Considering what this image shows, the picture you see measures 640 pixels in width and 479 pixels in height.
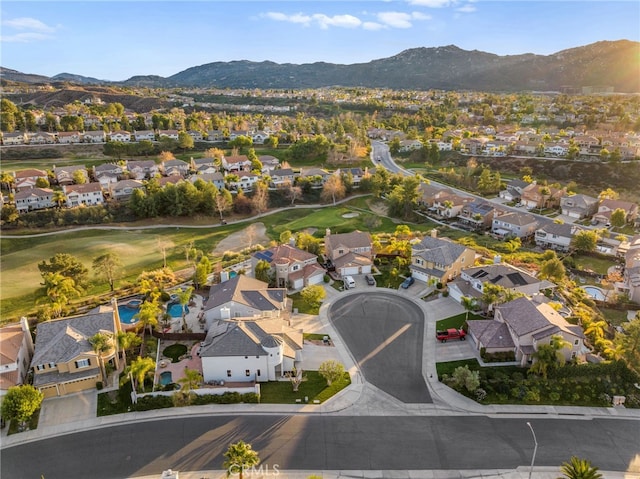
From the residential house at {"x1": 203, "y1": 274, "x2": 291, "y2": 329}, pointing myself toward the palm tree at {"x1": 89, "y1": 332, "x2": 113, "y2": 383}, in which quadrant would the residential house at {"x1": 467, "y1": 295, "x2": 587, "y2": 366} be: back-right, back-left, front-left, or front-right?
back-left

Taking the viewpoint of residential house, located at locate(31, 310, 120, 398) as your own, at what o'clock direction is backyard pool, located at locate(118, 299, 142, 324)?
The backyard pool is roughly at 7 o'clock from the residential house.

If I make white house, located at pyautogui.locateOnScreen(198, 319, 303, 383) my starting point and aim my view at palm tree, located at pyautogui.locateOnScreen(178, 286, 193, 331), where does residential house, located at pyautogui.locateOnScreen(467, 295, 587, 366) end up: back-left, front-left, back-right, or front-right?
back-right

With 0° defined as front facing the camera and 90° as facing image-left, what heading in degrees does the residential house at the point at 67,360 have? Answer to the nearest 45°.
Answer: approximately 0°

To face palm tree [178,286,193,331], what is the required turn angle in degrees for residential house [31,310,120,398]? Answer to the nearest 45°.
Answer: approximately 90° to its left

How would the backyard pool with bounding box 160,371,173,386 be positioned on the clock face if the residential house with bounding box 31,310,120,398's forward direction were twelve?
The backyard pool is roughly at 10 o'clock from the residential house.

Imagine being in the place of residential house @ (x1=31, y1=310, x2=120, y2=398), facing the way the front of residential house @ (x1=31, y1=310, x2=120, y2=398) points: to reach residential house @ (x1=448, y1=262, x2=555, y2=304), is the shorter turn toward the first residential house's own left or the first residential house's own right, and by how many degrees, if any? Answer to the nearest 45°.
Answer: approximately 90° to the first residential house's own left

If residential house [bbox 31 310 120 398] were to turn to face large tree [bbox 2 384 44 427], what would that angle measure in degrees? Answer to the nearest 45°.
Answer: approximately 45° to its right

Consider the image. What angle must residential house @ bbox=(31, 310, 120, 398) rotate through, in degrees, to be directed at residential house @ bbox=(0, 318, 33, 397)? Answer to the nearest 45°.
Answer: approximately 135° to its right

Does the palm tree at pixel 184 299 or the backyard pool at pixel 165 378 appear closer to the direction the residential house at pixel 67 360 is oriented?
the backyard pool

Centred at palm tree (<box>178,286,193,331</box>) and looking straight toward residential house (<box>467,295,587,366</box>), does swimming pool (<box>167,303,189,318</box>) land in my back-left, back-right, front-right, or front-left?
back-left

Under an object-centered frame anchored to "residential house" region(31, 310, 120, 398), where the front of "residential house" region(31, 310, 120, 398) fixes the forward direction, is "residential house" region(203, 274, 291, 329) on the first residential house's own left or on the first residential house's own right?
on the first residential house's own left
